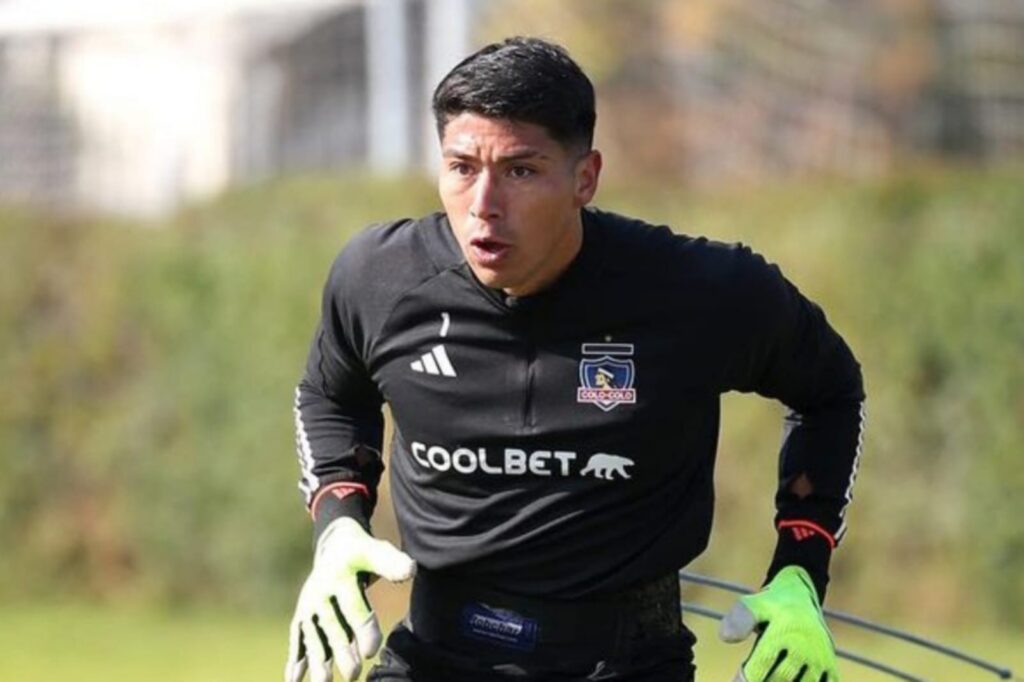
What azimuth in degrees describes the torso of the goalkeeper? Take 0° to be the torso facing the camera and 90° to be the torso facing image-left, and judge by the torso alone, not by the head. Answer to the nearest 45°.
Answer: approximately 0°

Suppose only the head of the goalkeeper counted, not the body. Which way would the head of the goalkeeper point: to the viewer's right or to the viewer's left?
to the viewer's left
